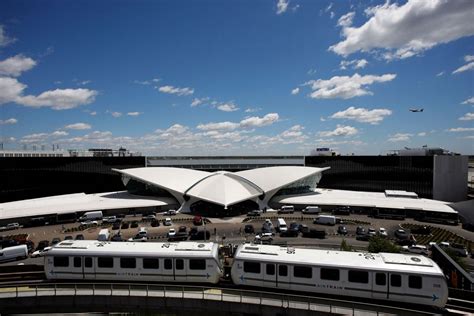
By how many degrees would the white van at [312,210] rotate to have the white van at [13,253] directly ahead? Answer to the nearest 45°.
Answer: approximately 45° to its left

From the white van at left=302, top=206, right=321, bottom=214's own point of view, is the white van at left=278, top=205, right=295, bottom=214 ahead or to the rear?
ahead

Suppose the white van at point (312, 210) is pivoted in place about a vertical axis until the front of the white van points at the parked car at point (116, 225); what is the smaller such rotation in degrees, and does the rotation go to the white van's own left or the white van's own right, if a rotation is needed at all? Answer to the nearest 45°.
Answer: approximately 45° to the white van's own left

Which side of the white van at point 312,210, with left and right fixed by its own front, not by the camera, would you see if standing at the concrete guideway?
left

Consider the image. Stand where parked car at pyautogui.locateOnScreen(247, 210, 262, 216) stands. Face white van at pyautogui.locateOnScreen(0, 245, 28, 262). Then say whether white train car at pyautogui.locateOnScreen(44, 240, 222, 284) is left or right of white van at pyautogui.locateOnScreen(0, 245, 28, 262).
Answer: left

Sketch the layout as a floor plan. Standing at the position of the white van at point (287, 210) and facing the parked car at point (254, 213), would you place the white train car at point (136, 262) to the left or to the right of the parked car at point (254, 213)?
left

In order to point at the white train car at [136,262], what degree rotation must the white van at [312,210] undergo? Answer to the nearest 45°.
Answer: approximately 90° to its left

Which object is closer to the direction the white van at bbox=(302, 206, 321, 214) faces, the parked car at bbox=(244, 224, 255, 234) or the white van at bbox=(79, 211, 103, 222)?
the white van

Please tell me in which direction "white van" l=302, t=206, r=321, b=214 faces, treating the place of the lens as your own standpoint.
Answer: facing to the left of the viewer

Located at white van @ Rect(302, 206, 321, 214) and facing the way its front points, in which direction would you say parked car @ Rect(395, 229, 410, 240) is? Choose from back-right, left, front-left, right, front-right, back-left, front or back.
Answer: back-left
